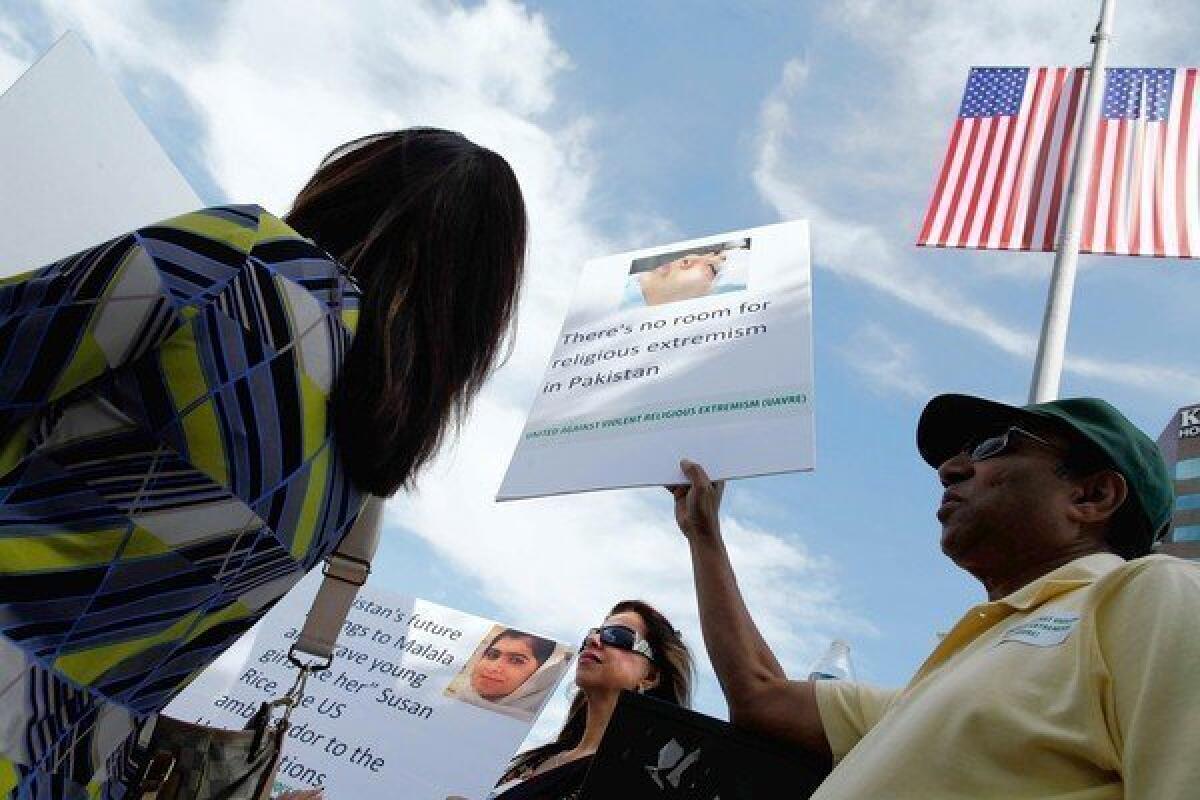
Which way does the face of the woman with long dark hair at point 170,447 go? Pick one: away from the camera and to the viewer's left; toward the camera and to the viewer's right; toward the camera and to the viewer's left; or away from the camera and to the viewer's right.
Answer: away from the camera and to the viewer's right

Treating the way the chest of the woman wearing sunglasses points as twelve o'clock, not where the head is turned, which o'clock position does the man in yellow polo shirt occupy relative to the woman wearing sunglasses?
The man in yellow polo shirt is roughly at 10 o'clock from the woman wearing sunglasses.

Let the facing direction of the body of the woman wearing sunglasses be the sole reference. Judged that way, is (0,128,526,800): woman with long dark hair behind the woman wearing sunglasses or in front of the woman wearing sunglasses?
in front

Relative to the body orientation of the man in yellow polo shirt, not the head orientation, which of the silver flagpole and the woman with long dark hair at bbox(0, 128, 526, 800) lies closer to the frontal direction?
the woman with long dark hair

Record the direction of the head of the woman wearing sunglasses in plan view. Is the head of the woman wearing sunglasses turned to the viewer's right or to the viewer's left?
to the viewer's left

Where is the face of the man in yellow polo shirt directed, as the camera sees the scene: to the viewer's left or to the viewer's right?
to the viewer's left

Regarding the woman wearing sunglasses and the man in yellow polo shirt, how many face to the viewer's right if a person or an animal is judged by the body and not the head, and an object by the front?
0

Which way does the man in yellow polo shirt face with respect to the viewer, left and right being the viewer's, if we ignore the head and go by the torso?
facing the viewer and to the left of the viewer

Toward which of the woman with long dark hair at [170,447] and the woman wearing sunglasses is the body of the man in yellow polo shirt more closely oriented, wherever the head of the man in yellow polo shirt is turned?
the woman with long dark hair

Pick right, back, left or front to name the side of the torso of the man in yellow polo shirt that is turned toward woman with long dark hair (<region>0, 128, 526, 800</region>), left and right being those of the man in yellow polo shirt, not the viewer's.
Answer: front
